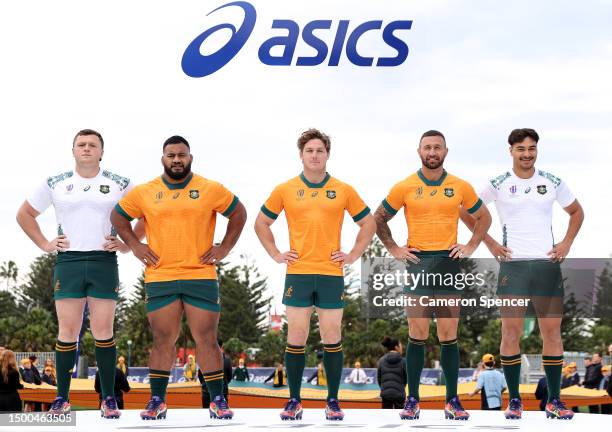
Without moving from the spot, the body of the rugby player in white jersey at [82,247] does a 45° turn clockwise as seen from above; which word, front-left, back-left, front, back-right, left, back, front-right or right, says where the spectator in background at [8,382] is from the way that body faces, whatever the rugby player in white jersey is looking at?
back-right

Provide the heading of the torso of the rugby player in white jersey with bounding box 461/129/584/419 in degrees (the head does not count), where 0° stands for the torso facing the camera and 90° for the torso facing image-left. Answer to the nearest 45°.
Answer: approximately 0°

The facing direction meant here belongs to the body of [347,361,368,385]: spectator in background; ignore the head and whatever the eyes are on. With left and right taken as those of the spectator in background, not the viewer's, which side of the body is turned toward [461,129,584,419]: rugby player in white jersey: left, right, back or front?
front

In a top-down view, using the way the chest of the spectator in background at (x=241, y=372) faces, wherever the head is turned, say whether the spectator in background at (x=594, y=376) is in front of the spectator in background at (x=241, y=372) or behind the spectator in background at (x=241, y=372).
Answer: in front

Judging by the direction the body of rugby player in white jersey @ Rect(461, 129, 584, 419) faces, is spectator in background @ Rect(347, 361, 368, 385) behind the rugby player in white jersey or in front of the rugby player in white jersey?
behind

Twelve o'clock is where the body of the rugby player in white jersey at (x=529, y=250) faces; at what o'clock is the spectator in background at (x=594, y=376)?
The spectator in background is roughly at 6 o'clock from the rugby player in white jersey.

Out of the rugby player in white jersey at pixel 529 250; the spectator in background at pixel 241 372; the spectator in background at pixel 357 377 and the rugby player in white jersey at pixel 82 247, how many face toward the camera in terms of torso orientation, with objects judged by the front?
4

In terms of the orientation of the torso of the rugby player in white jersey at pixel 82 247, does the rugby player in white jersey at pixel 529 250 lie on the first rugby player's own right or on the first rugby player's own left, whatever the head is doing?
on the first rugby player's own left

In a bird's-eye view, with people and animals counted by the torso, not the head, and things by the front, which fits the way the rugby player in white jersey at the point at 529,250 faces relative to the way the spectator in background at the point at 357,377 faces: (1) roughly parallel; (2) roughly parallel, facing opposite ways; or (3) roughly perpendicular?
roughly parallel

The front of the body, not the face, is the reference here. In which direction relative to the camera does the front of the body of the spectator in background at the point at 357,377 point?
toward the camera

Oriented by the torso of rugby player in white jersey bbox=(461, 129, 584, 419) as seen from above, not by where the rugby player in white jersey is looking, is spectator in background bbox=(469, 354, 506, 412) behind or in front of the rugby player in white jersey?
behind

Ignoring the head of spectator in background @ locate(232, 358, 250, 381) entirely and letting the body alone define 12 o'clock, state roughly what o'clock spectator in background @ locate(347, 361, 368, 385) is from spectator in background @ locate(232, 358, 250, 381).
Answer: spectator in background @ locate(347, 361, 368, 385) is roughly at 9 o'clock from spectator in background @ locate(232, 358, 250, 381).

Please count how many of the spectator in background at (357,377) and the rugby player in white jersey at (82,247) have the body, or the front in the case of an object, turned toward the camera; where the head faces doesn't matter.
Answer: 2

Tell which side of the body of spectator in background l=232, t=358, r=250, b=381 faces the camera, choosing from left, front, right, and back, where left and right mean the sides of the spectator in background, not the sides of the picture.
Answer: front

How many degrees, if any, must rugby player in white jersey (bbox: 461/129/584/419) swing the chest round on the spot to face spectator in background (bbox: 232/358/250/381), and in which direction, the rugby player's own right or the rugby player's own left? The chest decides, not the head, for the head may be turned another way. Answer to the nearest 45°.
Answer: approximately 135° to the rugby player's own right
